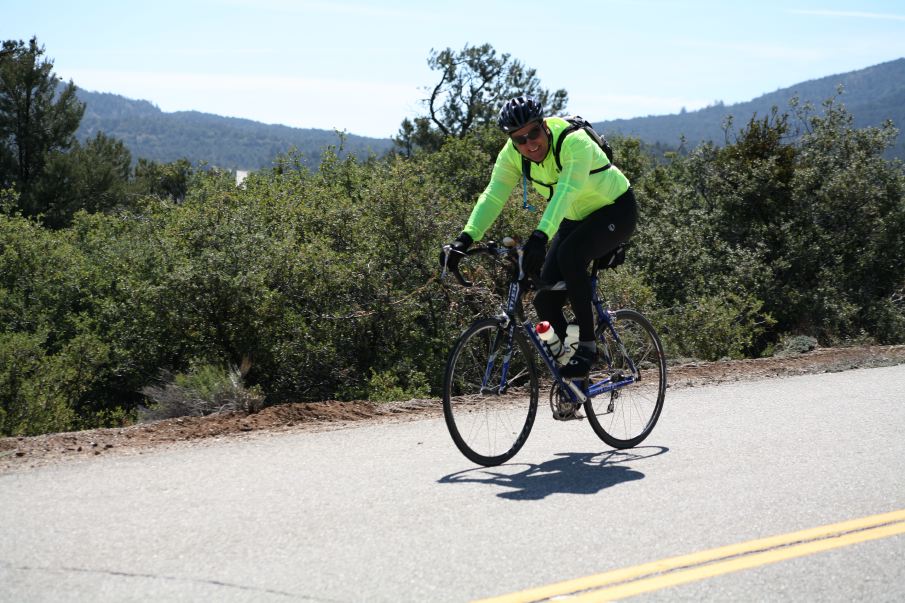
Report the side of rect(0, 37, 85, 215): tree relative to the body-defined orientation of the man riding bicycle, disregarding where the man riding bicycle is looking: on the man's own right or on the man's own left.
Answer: on the man's own right

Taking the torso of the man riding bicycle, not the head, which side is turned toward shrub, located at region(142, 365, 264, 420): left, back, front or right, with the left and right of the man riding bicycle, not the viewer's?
right

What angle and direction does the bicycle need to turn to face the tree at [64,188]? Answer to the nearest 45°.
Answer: approximately 90° to its right

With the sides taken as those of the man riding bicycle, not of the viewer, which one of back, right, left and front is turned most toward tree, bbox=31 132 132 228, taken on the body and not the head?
right

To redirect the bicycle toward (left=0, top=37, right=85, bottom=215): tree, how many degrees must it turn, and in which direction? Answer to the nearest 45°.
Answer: approximately 90° to its right

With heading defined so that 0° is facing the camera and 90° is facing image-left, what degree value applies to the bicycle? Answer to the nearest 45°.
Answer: approximately 45°

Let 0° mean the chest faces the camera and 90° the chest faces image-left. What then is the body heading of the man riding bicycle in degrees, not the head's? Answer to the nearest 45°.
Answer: approximately 45°
